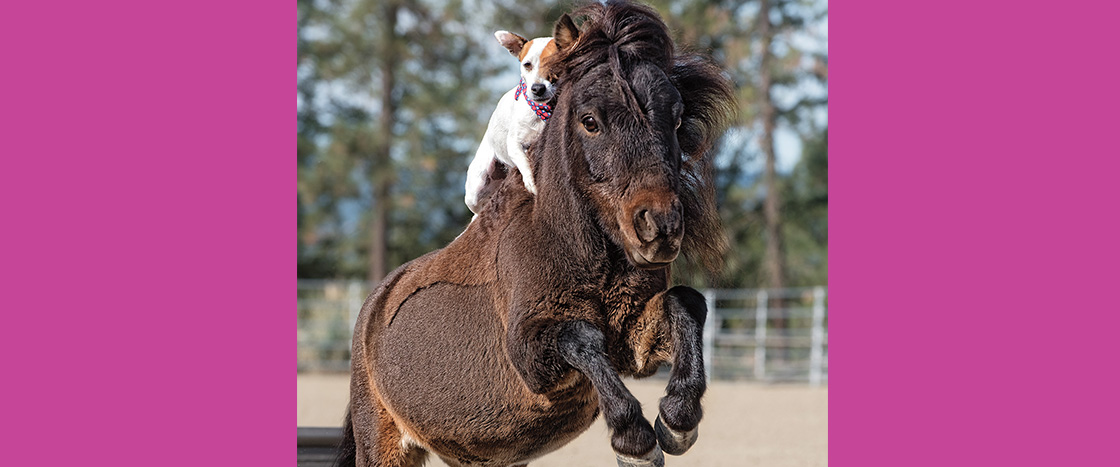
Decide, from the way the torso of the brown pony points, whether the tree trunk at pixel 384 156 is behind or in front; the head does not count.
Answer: behind

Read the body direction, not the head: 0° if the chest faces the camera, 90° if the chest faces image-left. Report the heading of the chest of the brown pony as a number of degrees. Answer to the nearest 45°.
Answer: approximately 315°

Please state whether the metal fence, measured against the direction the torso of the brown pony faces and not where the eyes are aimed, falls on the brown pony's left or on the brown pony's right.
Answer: on the brown pony's left

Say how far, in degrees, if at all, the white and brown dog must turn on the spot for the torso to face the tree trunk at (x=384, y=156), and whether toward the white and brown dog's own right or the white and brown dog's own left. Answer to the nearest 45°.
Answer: approximately 135° to the white and brown dog's own left

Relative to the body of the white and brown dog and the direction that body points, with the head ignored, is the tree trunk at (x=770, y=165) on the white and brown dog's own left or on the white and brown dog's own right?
on the white and brown dog's own left

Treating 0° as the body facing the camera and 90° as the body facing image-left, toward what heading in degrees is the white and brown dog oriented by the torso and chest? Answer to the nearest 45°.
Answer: approximately 315°

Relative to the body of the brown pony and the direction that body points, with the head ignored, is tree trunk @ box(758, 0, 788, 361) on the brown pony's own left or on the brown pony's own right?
on the brown pony's own left
